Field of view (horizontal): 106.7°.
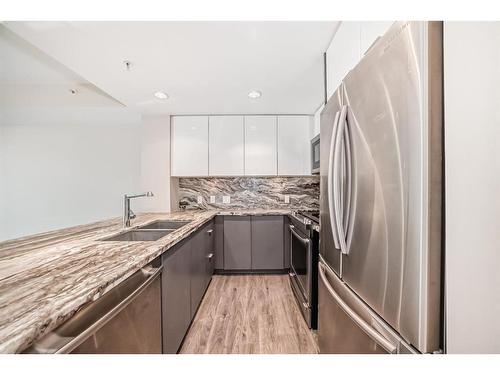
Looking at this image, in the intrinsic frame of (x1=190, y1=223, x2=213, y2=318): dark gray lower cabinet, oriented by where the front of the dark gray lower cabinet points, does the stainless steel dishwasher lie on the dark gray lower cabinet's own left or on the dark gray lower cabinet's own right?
on the dark gray lower cabinet's own right

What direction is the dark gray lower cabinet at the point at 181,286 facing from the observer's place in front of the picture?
facing to the right of the viewer

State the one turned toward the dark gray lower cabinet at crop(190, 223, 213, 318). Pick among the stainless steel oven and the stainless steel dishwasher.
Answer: the stainless steel oven

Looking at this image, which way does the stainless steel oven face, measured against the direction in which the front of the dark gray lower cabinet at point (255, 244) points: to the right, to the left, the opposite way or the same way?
to the right

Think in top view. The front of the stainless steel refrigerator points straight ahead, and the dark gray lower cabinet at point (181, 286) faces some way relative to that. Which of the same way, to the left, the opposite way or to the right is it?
the opposite way

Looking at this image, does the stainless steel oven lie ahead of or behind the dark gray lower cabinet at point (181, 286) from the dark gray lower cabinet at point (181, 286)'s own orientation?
ahead

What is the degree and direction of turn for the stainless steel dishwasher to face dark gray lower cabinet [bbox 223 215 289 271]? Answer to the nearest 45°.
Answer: approximately 90° to its left

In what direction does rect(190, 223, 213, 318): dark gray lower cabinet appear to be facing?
to the viewer's right
